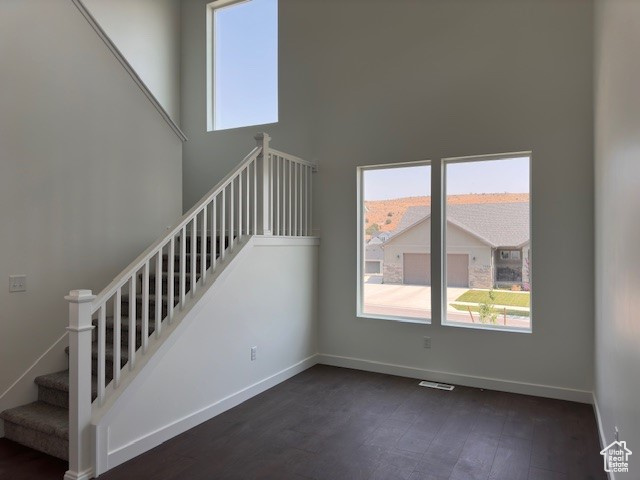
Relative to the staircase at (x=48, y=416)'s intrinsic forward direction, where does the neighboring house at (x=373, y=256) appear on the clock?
The neighboring house is roughly at 7 o'clock from the staircase.

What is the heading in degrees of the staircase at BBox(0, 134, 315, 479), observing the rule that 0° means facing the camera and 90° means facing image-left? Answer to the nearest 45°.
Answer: approximately 45°

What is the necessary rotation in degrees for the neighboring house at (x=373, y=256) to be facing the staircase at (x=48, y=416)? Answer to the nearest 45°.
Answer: approximately 45° to its right

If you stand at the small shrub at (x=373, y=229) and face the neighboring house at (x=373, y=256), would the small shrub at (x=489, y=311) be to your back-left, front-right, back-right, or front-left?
front-left

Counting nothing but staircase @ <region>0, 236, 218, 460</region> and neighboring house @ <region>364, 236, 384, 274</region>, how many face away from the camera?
0

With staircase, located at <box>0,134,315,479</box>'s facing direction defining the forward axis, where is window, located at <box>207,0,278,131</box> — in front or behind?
behind

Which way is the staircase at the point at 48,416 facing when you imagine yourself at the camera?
facing the viewer and to the left of the viewer

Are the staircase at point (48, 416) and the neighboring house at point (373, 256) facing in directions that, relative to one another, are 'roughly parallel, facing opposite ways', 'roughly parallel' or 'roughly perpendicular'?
roughly parallel

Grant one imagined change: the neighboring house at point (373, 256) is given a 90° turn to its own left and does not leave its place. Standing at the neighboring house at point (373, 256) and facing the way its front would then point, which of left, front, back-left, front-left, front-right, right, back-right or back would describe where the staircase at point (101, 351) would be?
back-right

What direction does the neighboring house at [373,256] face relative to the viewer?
toward the camera

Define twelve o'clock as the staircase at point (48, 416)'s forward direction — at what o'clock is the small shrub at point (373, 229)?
The small shrub is roughly at 7 o'clock from the staircase.
